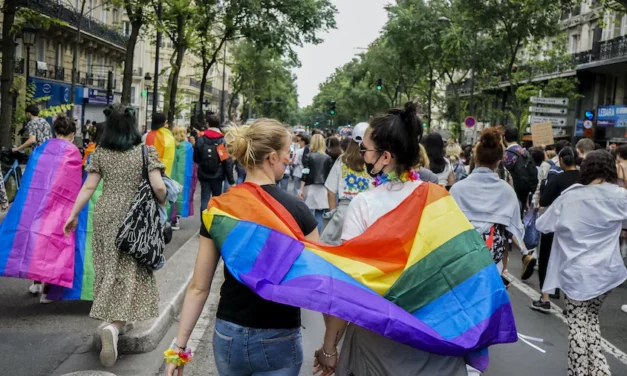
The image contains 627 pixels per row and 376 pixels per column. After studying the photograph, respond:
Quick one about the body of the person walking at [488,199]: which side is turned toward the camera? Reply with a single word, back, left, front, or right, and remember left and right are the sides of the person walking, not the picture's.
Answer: back

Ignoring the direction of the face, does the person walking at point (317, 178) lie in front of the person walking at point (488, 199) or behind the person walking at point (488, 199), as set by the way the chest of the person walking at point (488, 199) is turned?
in front

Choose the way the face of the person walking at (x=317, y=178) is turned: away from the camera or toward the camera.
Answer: away from the camera

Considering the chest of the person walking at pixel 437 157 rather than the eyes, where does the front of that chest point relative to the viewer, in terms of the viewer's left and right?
facing away from the viewer

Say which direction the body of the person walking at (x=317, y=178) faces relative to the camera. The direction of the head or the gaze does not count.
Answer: away from the camera

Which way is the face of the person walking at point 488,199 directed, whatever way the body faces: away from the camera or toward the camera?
away from the camera

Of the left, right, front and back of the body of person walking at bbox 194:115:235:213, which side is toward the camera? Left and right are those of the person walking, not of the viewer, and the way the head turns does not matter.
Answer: back

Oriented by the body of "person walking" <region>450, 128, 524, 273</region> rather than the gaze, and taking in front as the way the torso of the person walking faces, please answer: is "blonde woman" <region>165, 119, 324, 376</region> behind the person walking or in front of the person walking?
behind

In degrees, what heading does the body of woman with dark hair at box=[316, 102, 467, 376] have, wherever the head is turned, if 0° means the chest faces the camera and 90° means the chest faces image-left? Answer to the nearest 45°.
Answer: approximately 135°

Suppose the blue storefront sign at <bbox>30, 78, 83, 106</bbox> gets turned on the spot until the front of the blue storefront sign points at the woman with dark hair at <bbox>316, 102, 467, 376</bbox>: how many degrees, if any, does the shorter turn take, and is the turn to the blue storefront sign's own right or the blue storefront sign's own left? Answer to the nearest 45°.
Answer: approximately 45° to the blue storefront sign's own right

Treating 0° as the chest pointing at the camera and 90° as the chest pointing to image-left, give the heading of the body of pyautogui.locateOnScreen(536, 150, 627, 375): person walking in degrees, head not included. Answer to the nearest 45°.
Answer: approximately 180°

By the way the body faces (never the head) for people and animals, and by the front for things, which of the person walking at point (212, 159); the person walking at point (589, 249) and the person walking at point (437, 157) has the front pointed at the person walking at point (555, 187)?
the person walking at point (589, 249)

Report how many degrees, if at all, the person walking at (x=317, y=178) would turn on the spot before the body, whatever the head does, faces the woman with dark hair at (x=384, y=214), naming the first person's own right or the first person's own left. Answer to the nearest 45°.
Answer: approximately 180°
